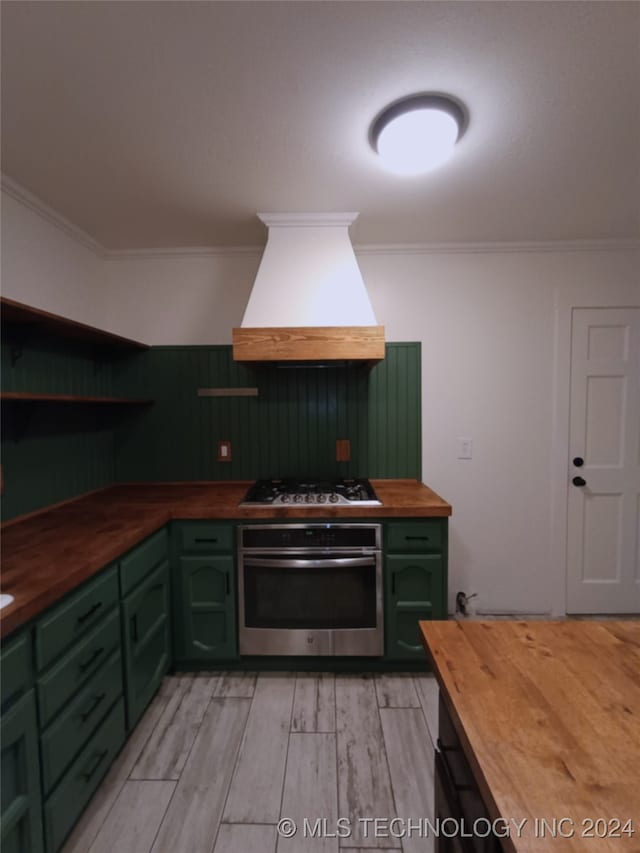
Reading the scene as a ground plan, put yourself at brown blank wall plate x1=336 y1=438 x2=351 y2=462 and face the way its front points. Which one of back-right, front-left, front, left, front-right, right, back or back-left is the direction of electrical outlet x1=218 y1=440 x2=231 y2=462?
right

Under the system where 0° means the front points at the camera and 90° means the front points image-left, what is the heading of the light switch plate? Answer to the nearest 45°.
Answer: approximately 0°

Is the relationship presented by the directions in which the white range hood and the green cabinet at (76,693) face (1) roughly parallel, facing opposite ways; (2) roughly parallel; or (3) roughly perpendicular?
roughly perpendicular

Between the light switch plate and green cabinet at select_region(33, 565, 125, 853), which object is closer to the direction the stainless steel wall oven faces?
the green cabinet

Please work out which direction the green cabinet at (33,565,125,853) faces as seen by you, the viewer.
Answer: facing the viewer and to the right of the viewer

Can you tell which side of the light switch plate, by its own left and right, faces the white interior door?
left

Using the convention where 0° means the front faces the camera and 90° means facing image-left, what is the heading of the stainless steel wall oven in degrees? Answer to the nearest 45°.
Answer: approximately 0°

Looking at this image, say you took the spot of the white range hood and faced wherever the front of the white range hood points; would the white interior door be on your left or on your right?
on your left

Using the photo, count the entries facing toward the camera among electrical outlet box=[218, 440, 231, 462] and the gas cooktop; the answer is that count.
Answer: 2

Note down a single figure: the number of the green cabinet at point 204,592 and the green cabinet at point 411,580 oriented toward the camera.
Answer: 2

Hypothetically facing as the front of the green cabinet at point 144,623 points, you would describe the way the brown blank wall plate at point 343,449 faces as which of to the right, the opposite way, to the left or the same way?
to the right

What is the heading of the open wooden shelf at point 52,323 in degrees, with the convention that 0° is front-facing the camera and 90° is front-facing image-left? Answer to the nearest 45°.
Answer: approximately 315°
